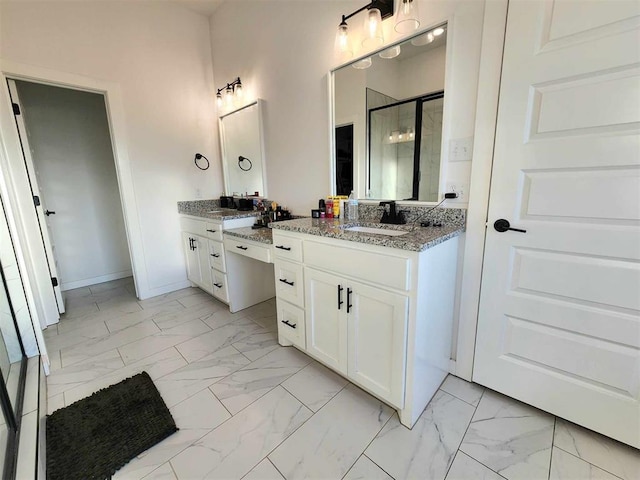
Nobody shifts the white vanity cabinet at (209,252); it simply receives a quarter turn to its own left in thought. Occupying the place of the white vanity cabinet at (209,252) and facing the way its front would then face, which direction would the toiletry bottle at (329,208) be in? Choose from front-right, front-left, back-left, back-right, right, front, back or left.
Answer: front

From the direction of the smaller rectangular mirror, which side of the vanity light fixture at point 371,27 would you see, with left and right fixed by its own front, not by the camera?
right

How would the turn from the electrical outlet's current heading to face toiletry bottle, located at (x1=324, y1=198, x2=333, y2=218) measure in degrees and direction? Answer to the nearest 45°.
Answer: approximately 45° to its right

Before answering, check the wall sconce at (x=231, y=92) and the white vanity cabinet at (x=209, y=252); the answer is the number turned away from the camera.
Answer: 0

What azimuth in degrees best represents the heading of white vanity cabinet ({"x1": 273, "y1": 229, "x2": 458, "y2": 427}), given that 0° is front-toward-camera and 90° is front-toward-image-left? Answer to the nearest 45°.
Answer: approximately 45°

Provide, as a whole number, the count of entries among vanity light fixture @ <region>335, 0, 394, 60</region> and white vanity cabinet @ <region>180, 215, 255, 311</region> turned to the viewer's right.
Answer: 0

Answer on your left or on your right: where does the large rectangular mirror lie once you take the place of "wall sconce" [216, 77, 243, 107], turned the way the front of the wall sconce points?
on your left

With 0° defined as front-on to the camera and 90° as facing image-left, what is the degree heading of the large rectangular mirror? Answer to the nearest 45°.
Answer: approximately 45°

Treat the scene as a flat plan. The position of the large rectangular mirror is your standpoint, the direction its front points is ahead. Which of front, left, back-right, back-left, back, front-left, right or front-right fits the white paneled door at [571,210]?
left

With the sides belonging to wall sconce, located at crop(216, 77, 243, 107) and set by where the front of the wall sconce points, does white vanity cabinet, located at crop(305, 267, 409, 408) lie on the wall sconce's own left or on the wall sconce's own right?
on the wall sconce's own left
